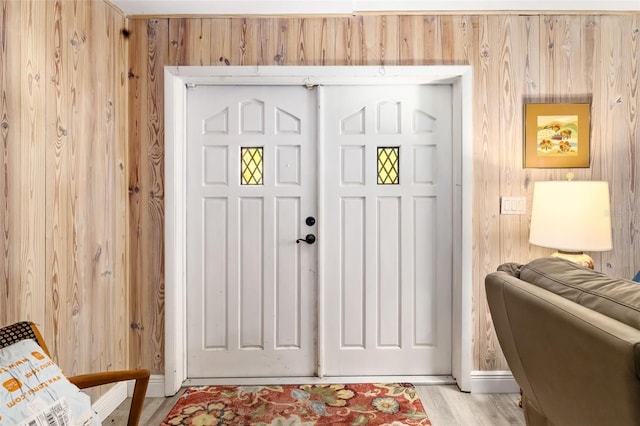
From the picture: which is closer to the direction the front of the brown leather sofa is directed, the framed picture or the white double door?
the framed picture

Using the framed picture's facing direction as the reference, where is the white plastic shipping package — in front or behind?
in front

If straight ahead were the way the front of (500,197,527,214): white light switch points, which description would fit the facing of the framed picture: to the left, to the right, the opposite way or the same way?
the same way

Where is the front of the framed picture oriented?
toward the camera

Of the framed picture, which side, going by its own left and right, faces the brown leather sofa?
front

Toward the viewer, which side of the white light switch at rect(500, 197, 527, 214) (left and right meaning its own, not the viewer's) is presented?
front

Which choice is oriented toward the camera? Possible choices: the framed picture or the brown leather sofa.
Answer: the framed picture

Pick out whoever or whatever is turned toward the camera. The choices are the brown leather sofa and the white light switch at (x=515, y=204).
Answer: the white light switch

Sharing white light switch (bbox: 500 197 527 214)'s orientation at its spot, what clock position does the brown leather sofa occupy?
The brown leather sofa is roughly at 12 o'clock from the white light switch.

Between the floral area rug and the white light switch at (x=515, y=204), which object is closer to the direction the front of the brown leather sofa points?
the white light switch

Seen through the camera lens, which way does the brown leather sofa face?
facing away from the viewer and to the right of the viewer

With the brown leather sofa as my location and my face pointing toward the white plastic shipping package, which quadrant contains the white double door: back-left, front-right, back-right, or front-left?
front-right

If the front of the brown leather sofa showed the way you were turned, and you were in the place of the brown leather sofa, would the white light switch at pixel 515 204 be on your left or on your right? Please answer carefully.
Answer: on your left

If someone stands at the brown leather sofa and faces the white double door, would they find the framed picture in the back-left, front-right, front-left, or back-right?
front-right

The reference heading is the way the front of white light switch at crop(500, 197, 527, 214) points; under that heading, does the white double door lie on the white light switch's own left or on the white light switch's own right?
on the white light switch's own right

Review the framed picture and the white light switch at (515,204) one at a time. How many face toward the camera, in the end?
2
